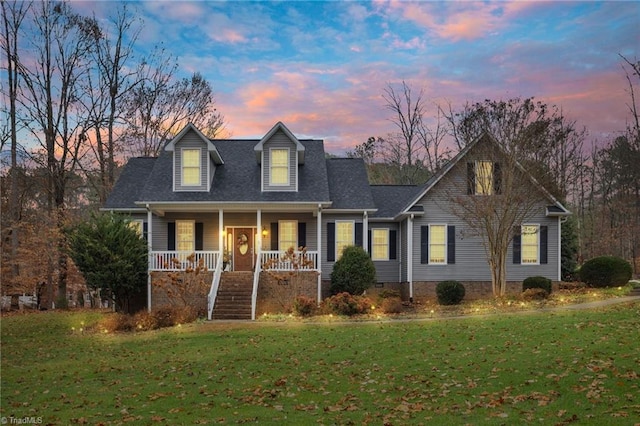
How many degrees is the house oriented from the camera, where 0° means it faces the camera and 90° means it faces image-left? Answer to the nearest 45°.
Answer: approximately 0°

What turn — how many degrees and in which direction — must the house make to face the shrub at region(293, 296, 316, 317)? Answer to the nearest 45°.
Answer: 0° — it already faces it

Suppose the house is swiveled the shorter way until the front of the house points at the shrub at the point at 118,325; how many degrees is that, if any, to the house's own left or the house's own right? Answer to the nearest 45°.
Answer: approximately 45° to the house's own right

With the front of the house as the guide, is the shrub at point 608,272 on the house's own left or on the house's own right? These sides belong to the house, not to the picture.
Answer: on the house's own left

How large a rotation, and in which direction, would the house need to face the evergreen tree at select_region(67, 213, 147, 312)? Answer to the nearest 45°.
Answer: approximately 45° to its right
